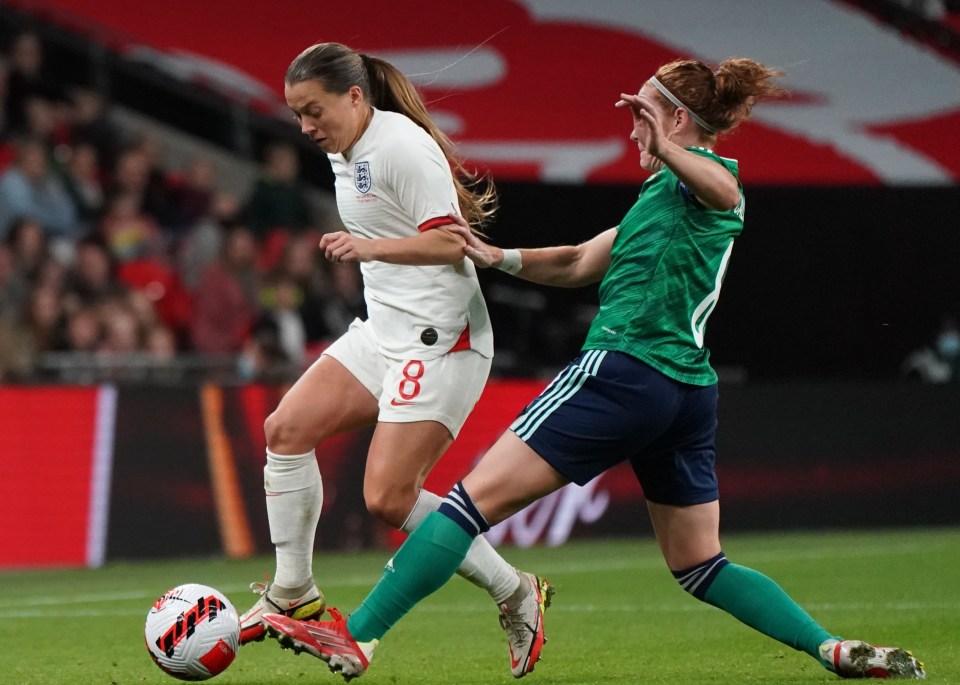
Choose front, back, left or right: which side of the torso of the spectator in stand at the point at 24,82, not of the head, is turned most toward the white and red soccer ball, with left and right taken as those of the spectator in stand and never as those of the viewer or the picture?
front

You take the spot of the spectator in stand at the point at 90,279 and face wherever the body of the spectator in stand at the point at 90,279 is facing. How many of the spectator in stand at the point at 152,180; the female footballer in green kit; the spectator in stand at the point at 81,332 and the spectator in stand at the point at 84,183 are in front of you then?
2

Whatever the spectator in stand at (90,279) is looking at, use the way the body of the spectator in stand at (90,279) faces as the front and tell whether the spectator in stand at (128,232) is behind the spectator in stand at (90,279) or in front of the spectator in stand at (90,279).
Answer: behind

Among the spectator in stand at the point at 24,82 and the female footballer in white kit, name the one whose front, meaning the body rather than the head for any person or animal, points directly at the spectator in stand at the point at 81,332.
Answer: the spectator in stand at the point at 24,82

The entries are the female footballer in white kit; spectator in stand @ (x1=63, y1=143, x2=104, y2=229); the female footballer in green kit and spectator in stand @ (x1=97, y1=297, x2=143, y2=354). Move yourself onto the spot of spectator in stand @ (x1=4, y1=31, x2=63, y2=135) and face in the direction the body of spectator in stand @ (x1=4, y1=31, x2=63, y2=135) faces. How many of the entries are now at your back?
0

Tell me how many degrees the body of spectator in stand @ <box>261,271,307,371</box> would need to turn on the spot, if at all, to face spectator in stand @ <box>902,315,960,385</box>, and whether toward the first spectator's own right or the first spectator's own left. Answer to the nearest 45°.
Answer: approximately 90° to the first spectator's own left

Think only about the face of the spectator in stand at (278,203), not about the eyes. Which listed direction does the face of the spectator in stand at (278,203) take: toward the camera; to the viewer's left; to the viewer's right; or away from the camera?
toward the camera

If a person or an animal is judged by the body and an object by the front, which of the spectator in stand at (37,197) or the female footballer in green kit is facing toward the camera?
the spectator in stand

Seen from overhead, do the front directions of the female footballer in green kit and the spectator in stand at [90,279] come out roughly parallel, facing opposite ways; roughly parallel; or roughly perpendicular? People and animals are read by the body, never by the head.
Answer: roughly perpendicular

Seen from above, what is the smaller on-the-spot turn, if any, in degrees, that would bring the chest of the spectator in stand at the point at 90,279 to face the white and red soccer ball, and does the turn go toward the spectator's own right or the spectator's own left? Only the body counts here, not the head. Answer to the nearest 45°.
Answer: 0° — they already face it

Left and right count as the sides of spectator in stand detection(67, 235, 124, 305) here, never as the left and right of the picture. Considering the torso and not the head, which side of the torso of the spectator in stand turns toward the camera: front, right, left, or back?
front

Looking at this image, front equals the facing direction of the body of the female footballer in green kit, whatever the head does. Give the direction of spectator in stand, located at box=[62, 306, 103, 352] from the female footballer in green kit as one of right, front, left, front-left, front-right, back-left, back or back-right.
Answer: front-right

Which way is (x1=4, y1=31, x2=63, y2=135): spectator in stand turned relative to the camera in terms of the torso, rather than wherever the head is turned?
toward the camera

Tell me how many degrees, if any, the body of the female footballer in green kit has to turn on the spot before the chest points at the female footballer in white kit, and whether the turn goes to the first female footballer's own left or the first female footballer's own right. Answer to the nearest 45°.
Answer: approximately 45° to the first female footballer's own right

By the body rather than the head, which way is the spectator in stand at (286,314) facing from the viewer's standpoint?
toward the camera

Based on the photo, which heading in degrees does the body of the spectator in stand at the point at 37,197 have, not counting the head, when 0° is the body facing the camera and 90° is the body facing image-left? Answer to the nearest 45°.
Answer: approximately 0°

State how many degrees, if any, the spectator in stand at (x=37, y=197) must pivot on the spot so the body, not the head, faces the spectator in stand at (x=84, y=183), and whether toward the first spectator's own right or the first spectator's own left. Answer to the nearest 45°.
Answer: approximately 135° to the first spectator's own left

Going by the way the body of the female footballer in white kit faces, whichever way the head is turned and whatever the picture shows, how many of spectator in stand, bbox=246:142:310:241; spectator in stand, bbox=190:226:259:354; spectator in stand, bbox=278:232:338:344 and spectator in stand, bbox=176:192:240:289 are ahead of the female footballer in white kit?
0

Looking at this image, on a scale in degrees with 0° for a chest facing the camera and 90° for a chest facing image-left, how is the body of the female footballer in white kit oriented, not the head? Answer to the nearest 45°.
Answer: approximately 45°

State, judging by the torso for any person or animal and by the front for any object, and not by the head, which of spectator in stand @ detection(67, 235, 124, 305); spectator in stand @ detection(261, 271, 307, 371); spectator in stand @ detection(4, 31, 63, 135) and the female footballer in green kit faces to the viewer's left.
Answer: the female footballer in green kit

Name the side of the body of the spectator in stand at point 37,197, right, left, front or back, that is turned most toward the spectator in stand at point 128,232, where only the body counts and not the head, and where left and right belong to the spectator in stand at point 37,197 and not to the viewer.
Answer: left
